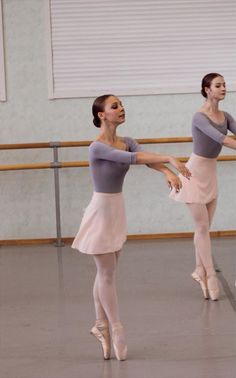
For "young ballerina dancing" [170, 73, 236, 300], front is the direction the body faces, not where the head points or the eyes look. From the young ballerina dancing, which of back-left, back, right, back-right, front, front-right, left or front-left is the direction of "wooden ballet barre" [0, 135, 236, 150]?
back
